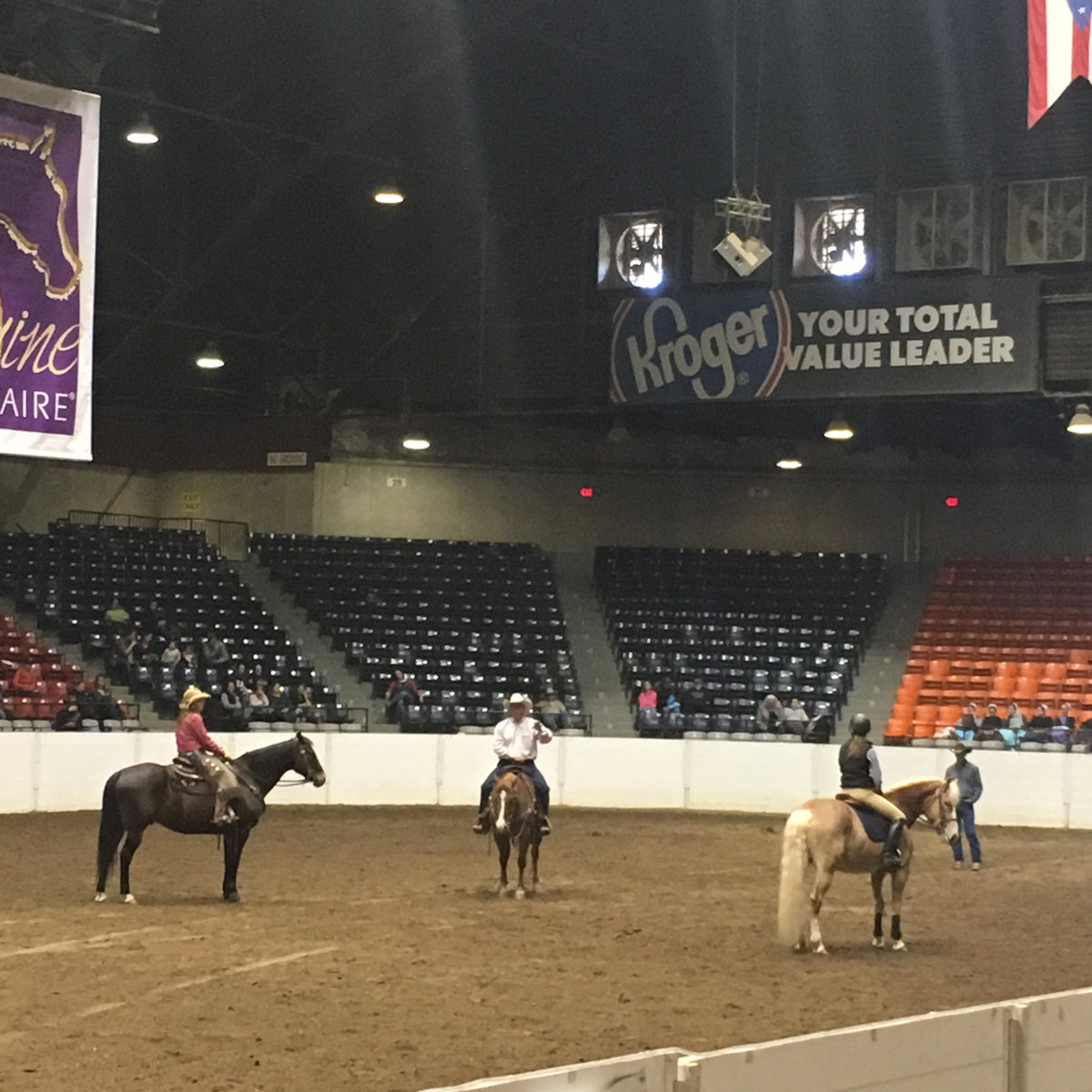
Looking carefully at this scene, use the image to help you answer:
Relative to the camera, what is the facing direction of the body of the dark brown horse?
to the viewer's right

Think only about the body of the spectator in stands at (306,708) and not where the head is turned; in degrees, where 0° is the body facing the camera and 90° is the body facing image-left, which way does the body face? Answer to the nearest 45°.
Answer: approximately 315°

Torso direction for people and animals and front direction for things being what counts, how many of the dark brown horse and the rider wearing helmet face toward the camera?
0

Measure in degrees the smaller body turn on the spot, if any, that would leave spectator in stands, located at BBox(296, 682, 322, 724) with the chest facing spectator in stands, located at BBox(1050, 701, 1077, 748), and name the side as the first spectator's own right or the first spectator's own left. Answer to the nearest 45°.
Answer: approximately 45° to the first spectator's own left

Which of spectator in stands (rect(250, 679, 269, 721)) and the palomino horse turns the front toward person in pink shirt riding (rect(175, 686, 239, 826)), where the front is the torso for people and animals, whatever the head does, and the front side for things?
the spectator in stands

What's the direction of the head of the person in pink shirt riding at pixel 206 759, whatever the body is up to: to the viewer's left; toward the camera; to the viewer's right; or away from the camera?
to the viewer's right

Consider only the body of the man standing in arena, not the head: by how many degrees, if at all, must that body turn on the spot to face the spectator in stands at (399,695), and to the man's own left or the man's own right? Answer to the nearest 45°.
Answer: approximately 90° to the man's own right

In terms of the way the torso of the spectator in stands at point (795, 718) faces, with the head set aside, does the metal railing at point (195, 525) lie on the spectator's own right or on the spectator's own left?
on the spectator's own right

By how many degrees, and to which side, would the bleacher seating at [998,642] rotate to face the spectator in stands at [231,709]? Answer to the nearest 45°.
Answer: approximately 45° to its right

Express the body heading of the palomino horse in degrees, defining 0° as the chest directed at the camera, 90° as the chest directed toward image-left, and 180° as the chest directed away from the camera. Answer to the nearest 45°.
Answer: approximately 225°

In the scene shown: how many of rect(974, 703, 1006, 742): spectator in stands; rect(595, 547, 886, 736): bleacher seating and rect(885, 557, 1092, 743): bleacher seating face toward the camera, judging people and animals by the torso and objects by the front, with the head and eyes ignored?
3

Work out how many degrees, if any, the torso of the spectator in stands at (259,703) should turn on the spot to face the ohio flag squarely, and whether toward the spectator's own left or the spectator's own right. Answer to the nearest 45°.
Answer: approximately 45° to the spectator's own left

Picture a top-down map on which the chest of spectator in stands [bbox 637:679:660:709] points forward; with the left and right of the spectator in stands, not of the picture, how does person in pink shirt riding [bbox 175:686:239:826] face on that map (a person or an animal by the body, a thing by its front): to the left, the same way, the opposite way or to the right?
to the left
